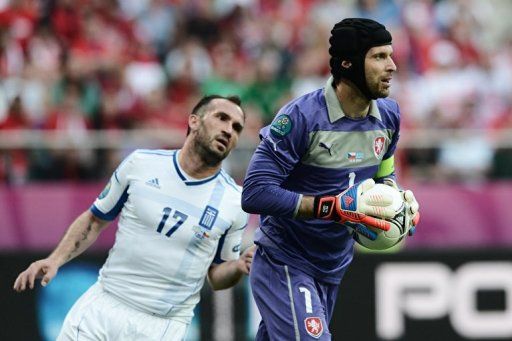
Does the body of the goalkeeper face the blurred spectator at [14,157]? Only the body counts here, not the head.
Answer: no

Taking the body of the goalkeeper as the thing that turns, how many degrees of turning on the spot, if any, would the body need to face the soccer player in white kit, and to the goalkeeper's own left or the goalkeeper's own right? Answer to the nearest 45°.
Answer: approximately 135° to the goalkeeper's own right

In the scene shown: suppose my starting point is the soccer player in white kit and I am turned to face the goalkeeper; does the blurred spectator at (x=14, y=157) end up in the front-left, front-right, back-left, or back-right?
back-left

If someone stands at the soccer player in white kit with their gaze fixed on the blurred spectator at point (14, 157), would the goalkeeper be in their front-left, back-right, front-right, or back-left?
back-right

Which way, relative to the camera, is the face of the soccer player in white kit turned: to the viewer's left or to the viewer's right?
to the viewer's right
